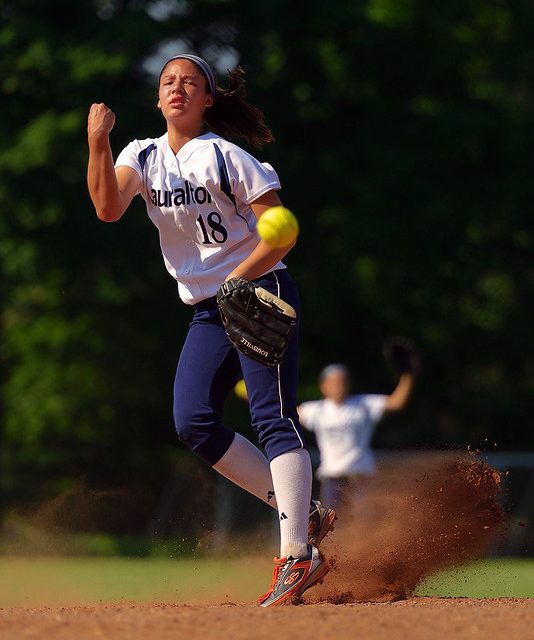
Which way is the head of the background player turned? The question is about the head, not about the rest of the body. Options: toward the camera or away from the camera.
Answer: toward the camera

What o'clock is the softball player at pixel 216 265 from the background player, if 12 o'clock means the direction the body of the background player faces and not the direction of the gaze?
The softball player is roughly at 12 o'clock from the background player.

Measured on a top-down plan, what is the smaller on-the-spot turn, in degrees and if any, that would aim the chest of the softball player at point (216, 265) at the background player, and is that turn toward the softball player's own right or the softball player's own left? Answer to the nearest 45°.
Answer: approximately 135° to the softball player's own right

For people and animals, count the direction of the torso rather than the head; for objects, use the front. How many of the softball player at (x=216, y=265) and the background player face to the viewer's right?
0

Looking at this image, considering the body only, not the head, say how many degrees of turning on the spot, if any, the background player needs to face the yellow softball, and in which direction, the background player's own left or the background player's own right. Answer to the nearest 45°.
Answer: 0° — they already face it

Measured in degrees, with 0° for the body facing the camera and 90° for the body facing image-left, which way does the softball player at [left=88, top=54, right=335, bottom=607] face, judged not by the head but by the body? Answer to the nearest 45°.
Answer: approximately 45°

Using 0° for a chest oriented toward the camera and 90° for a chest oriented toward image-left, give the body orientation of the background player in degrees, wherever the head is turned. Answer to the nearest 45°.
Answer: approximately 0°
